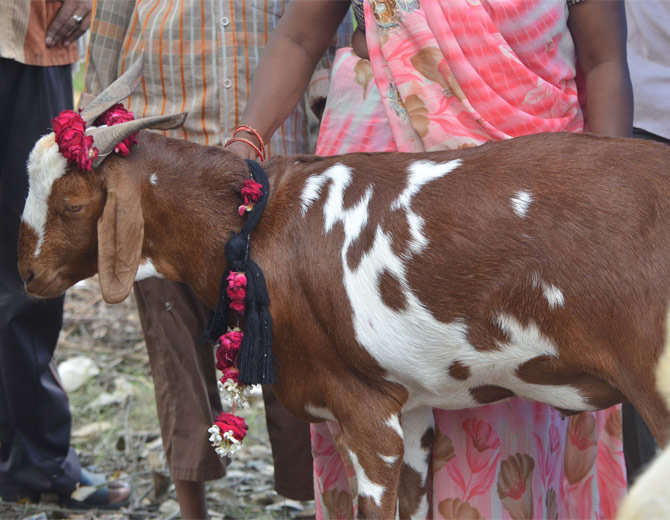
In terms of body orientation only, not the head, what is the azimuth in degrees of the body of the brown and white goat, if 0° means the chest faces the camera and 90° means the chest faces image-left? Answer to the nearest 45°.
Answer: approximately 90°
